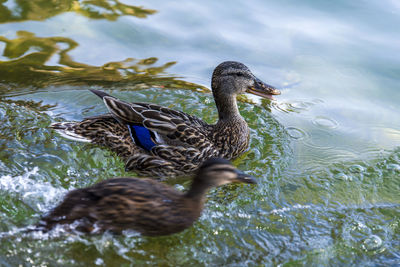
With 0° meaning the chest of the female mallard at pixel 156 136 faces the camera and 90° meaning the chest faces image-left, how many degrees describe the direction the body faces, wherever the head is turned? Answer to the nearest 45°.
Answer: approximately 270°
